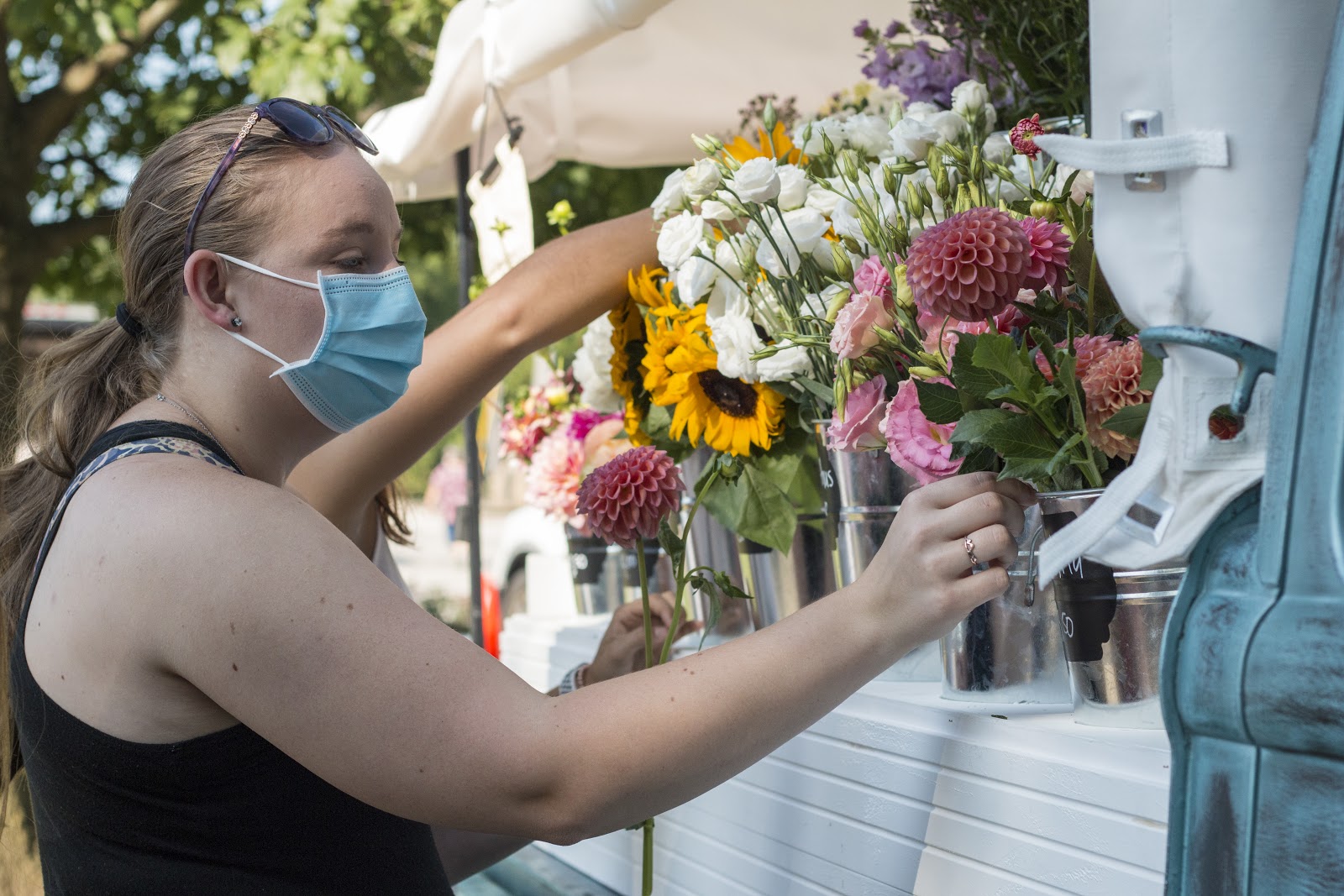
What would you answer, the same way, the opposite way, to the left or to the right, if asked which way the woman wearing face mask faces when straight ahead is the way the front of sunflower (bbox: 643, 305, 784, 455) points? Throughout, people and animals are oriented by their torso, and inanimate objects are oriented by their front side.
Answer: to the left

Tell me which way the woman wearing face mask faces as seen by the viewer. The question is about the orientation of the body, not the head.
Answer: to the viewer's right

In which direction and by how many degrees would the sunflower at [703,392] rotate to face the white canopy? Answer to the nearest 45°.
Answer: approximately 180°

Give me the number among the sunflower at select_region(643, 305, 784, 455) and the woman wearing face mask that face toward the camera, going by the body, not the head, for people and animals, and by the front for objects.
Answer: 1

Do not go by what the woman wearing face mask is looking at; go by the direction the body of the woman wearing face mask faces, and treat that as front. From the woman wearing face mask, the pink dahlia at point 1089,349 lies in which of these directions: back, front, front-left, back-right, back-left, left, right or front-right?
front

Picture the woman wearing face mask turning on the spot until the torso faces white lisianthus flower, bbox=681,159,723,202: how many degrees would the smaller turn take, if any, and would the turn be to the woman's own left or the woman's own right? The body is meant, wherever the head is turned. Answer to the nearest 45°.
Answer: approximately 45° to the woman's own left

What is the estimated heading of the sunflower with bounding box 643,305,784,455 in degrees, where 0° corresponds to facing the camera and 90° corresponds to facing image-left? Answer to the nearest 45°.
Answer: approximately 0°

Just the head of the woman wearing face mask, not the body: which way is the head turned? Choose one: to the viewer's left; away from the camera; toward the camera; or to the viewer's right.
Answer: to the viewer's right

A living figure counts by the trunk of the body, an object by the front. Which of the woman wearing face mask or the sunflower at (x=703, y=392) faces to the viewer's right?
the woman wearing face mask
